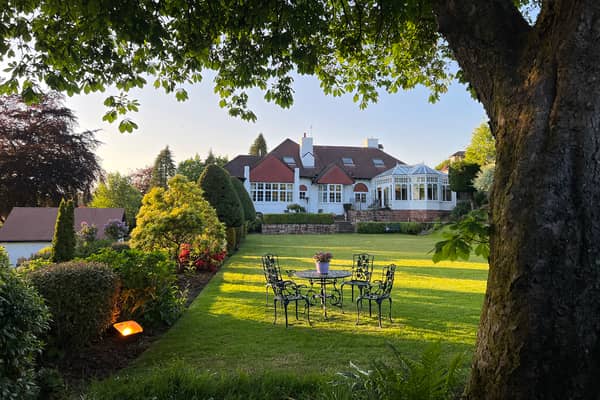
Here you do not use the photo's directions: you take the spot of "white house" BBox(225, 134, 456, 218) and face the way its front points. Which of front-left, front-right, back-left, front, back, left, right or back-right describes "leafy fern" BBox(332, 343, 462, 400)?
front

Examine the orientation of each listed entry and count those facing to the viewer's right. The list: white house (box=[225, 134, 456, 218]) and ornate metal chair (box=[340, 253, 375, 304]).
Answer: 0

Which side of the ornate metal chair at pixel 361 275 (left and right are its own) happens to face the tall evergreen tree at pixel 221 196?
right

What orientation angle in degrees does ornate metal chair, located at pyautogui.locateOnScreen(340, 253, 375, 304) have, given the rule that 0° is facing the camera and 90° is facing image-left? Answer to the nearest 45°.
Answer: approximately 45°

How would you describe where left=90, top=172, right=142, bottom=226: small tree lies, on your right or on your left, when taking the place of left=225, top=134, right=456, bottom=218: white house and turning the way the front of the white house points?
on your right

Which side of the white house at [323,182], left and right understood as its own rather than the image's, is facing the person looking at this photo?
front

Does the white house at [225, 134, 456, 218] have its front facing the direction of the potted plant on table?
yes

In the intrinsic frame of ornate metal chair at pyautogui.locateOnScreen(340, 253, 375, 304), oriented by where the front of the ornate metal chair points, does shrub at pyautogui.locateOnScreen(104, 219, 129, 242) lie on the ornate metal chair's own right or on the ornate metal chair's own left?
on the ornate metal chair's own right

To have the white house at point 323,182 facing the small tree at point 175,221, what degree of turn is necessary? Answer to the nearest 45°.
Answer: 0° — it already faces it

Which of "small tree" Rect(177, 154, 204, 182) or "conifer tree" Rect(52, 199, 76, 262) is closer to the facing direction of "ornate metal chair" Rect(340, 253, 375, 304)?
the conifer tree

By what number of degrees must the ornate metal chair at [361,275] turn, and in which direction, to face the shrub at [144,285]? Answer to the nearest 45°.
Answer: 0° — it already faces it

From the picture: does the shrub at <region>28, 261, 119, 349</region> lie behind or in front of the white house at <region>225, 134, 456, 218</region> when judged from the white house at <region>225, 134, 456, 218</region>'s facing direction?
in front

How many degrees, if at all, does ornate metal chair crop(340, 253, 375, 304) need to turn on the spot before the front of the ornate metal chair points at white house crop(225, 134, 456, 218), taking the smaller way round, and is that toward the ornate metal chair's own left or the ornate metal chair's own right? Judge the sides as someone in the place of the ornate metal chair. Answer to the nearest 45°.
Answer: approximately 135° to the ornate metal chair's own right

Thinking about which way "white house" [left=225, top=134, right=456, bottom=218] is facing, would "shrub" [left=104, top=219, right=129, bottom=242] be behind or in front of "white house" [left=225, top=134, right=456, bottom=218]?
in front

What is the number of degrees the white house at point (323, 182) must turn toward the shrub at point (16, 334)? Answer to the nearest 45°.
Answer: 0° — it already faces it
